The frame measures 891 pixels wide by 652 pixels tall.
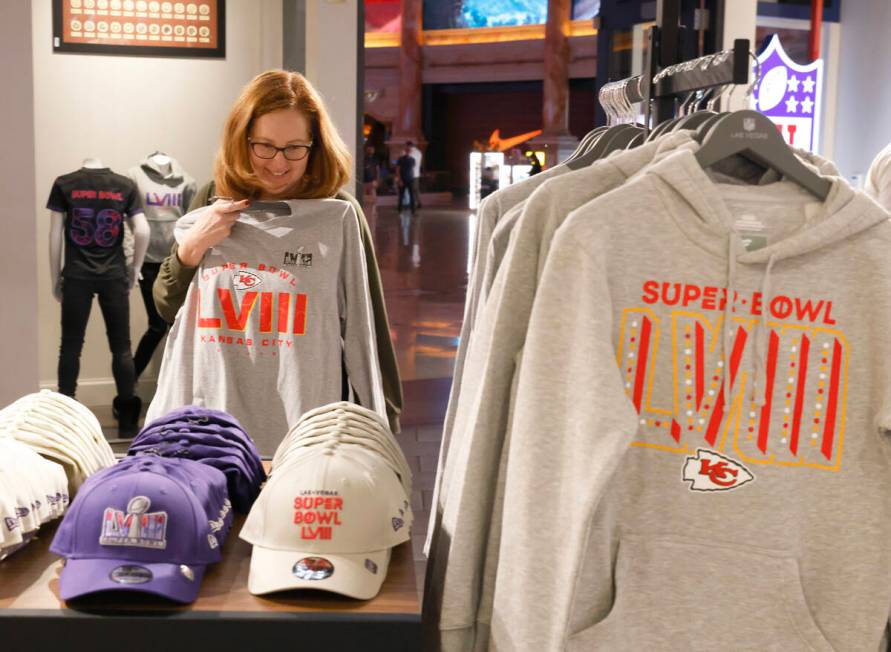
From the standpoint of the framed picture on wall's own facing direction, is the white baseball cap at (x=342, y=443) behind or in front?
in front

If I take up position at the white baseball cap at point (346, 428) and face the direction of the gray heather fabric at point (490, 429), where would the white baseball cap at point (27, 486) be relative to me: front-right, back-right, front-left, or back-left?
back-right

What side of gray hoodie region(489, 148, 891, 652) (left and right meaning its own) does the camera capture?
front

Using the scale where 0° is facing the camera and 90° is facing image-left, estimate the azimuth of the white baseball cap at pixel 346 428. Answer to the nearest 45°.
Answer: approximately 0°

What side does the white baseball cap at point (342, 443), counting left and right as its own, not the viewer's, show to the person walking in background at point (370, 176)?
back
